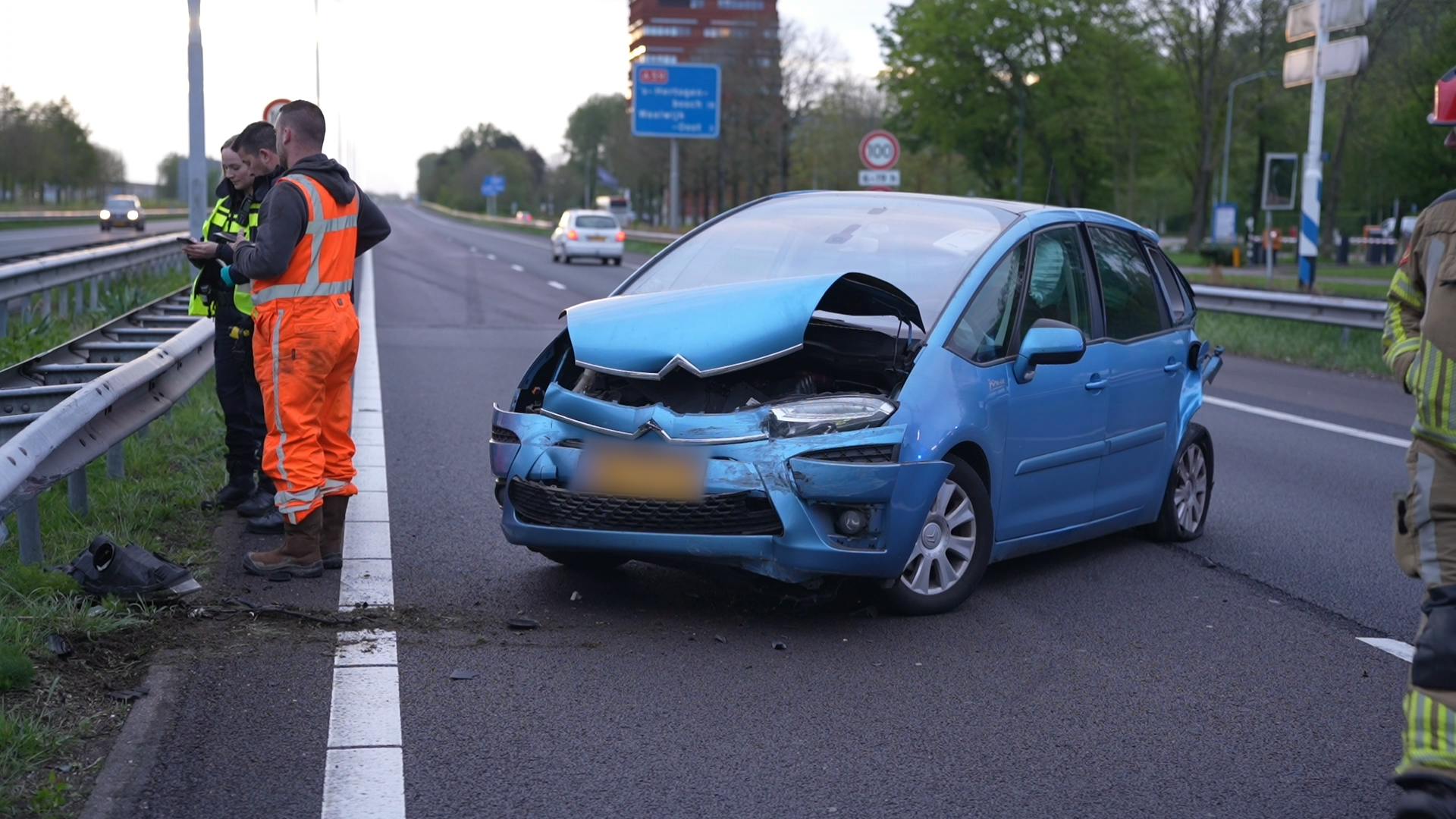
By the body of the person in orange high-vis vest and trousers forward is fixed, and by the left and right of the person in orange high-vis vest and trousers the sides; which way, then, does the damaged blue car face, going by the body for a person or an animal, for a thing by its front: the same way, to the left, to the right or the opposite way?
to the left

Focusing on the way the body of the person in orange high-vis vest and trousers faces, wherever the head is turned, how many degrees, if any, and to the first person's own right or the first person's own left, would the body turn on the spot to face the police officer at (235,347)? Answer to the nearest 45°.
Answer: approximately 45° to the first person's own right

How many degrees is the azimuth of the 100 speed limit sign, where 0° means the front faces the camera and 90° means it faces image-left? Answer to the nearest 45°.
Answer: approximately 0°

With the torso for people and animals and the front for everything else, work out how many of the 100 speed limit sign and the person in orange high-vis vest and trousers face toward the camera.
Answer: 1

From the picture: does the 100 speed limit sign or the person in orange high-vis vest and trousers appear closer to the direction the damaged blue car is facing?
the person in orange high-vis vest and trousers

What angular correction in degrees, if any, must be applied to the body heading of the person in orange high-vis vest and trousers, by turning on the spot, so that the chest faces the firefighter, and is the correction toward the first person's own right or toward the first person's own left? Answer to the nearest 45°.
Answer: approximately 180°

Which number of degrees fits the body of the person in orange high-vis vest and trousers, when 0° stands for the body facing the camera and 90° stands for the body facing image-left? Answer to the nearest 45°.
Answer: approximately 135°

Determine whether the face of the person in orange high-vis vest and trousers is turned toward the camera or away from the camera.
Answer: away from the camera

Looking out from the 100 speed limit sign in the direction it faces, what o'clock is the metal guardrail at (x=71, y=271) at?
The metal guardrail is roughly at 1 o'clock from the 100 speed limit sign.

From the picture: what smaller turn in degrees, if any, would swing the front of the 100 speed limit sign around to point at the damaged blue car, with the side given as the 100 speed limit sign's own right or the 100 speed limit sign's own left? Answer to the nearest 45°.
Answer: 0° — it already faces it

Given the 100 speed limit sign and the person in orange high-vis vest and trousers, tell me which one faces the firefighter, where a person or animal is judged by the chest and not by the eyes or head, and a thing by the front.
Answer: the 100 speed limit sign

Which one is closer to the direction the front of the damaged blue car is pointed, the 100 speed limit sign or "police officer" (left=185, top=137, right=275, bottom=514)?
the police officer
